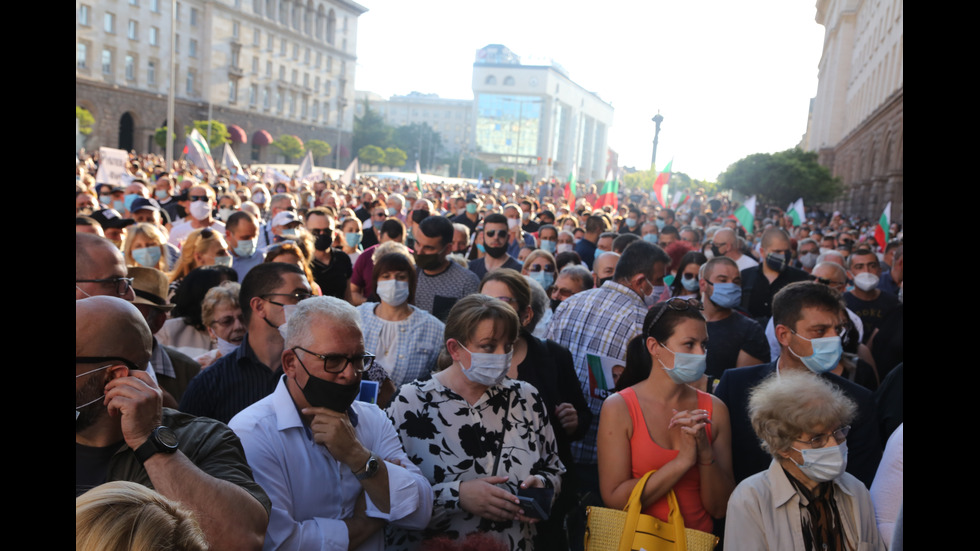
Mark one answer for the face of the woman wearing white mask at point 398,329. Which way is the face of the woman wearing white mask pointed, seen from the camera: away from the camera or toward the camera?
toward the camera

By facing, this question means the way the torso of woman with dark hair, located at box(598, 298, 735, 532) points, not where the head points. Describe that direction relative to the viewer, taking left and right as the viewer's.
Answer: facing the viewer and to the right of the viewer

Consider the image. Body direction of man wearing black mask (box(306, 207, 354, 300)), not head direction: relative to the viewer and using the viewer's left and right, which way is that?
facing the viewer

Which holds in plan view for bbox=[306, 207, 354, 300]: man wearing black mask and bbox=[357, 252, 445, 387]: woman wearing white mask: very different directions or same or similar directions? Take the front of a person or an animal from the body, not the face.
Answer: same or similar directions

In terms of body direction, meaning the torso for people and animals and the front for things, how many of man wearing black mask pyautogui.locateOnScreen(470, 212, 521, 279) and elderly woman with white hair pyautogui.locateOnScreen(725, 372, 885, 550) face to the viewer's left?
0

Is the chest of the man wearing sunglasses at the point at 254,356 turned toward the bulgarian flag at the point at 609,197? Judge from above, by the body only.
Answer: no

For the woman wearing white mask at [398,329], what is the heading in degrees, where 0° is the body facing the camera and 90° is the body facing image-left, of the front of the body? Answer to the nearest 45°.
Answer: approximately 0°

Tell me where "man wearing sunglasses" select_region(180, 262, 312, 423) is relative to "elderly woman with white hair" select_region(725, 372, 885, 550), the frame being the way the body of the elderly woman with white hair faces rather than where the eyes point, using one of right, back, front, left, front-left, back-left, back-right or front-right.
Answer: back-right

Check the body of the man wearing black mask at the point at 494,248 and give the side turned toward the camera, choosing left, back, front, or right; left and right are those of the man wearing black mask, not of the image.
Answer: front

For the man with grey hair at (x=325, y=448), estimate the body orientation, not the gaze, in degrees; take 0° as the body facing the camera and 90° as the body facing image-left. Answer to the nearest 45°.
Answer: approximately 315°

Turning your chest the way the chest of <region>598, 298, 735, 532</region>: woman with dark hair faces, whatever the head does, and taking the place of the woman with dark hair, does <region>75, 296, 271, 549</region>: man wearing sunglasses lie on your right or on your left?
on your right

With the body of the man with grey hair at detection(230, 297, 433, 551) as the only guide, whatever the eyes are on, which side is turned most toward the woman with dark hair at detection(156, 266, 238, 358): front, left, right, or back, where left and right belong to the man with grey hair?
back

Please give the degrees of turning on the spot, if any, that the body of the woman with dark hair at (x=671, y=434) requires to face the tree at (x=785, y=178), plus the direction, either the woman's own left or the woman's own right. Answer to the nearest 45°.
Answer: approximately 135° to the woman's own left

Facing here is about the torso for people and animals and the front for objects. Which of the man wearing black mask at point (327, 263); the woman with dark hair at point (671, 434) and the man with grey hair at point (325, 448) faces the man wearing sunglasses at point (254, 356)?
the man wearing black mask

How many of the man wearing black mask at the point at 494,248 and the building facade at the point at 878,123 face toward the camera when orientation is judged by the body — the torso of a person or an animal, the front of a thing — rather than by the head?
1

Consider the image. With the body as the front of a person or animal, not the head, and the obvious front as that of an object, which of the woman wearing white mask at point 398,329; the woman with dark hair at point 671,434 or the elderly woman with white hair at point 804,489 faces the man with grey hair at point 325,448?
the woman wearing white mask

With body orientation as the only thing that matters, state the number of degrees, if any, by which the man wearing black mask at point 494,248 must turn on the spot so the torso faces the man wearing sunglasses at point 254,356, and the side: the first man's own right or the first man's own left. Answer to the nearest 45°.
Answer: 0° — they already face them

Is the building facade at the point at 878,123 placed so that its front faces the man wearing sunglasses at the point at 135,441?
no

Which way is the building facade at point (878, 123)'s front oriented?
to the viewer's left

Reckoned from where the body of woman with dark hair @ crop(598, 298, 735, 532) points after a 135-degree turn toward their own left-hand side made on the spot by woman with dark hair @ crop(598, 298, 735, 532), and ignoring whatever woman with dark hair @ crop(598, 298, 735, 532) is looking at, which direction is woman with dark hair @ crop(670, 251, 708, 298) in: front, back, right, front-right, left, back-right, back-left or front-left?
front

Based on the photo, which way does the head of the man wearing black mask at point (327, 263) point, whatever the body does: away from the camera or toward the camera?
toward the camera
